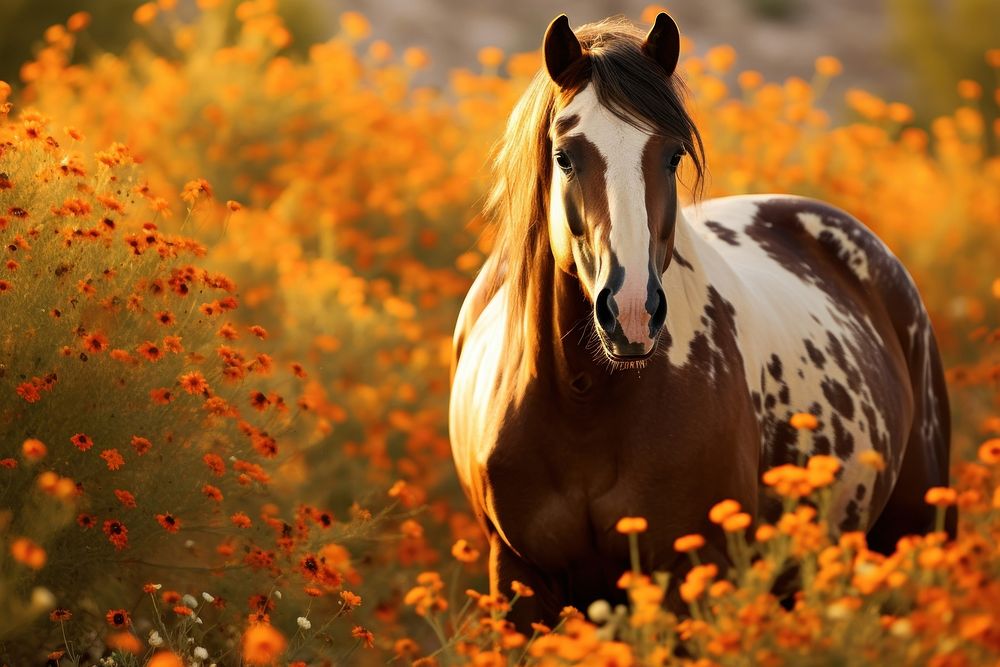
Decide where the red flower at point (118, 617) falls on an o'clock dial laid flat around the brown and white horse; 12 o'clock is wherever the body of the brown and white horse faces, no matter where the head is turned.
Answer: The red flower is roughly at 1 o'clock from the brown and white horse.

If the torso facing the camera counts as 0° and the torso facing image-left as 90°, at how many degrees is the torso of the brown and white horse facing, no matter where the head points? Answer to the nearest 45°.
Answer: approximately 45°

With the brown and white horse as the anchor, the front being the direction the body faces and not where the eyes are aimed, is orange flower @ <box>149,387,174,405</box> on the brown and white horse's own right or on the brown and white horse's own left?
on the brown and white horse's own right

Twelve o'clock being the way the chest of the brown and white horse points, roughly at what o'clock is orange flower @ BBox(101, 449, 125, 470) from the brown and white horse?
The orange flower is roughly at 1 o'clock from the brown and white horse.

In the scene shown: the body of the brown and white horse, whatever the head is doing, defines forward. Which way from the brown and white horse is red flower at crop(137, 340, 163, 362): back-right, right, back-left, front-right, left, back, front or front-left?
front-right

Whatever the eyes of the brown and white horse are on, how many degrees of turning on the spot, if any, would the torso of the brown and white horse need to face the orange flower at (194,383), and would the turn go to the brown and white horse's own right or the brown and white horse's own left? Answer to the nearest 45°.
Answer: approximately 45° to the brown and white horse's own right

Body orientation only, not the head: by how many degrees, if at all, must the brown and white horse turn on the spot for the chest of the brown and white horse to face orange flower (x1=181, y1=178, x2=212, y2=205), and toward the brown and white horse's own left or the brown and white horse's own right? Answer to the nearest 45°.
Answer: approximately 45° to the brown and white horse's own right

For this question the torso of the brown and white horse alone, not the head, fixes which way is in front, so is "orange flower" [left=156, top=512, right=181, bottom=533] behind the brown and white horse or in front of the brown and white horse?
in front

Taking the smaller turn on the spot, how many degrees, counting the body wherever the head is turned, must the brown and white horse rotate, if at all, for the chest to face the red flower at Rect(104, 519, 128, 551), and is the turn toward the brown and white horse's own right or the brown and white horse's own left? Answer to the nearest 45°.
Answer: approximately 45° to the brown and white horse's own right

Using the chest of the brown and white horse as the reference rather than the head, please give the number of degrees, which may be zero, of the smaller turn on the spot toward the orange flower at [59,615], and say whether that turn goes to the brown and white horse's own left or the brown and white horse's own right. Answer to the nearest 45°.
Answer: approximately 45° to the brown and white horse's own right
